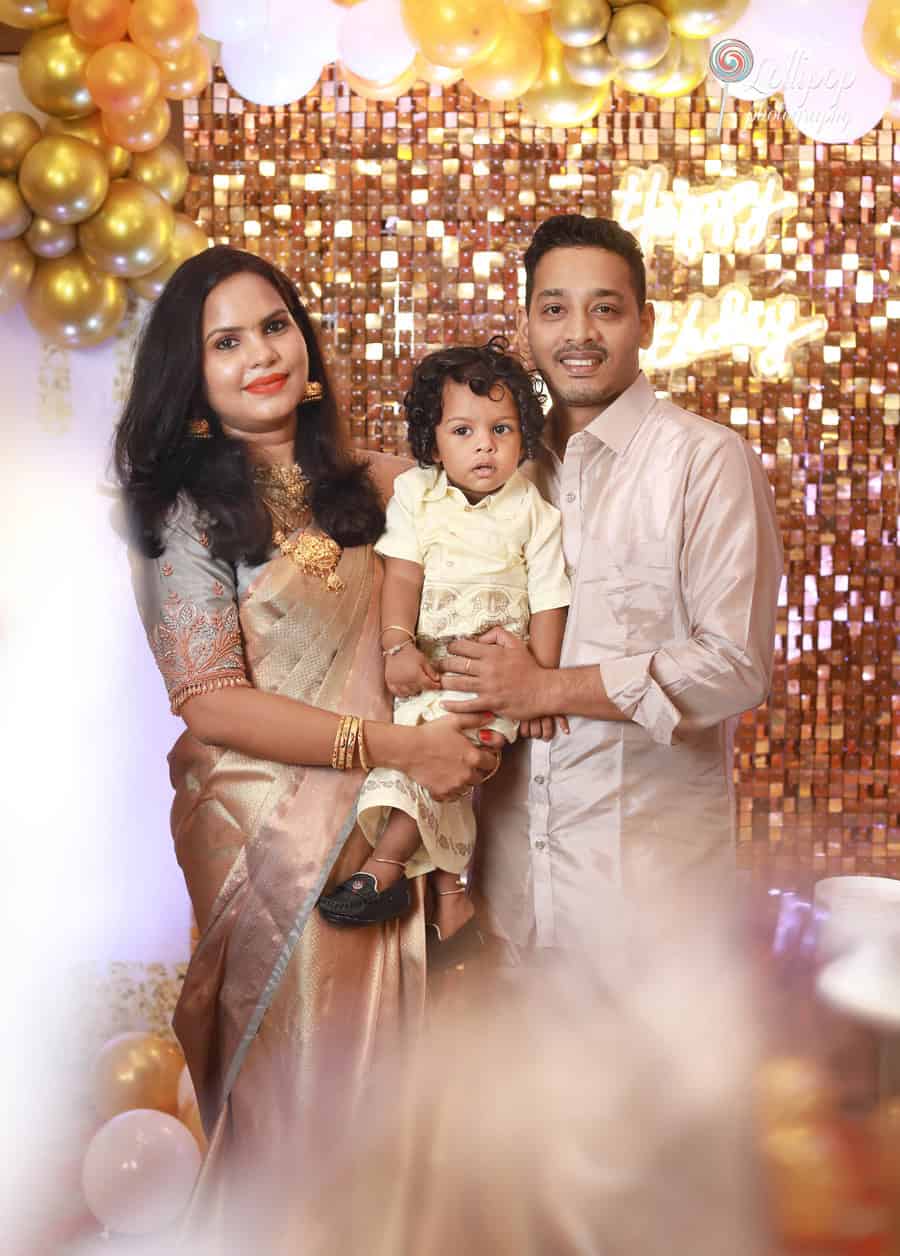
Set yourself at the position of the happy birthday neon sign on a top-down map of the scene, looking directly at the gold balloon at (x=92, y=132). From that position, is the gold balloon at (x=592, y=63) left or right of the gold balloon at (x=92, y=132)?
left

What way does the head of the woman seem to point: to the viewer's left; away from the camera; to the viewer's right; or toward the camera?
toward the camera

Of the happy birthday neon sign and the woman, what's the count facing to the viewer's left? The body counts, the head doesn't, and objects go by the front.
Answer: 0

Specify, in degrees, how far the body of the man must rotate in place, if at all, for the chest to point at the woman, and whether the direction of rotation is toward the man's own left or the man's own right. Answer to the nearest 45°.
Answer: approximately 45° to the man's own right

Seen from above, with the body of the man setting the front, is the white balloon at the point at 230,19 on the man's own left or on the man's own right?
on the man's own right

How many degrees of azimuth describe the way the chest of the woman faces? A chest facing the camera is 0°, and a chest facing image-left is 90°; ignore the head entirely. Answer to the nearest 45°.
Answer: approximately 315°

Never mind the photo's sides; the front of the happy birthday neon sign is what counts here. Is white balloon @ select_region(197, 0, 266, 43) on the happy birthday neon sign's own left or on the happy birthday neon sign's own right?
on the happy birthday neon sign's own right

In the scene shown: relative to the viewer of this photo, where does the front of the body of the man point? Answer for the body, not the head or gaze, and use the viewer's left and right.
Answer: facing the viewer and to the left of the viewer

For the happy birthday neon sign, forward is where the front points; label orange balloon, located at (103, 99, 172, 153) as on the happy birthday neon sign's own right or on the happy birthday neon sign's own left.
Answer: on the happy birthday neon sign's own right

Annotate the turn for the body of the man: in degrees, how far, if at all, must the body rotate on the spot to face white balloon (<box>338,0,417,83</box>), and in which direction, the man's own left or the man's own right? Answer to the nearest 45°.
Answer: approximately 135° to the man's own right

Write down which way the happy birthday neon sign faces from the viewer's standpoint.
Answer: facing the viewer

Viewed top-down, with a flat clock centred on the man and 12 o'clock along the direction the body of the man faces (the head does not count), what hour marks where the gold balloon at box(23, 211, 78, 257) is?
The gold balloon is roughly at 3 o'clock from the man.

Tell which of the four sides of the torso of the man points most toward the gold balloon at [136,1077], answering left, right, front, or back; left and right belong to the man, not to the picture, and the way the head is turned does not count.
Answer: right

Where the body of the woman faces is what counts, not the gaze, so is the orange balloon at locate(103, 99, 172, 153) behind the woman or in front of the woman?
behind

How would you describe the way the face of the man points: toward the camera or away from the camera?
toward the camera
